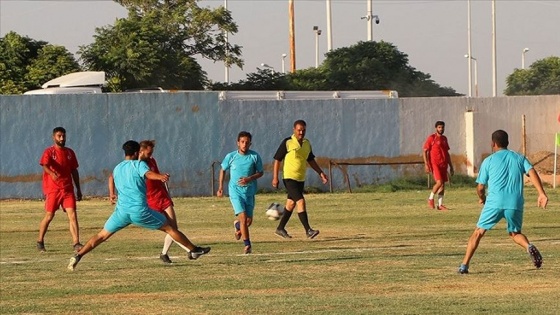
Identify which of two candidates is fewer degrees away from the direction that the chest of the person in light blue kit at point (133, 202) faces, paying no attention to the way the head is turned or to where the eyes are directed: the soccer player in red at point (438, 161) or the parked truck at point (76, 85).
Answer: the soccer player in red

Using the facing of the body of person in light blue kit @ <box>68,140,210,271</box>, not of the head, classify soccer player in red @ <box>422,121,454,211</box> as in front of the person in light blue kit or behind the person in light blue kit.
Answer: in front

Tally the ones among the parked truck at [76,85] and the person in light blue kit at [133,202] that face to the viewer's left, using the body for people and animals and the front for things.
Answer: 1

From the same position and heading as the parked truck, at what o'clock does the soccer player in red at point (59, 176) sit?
The soccer player in red is roughly at 9 o'clock from the parked truck.

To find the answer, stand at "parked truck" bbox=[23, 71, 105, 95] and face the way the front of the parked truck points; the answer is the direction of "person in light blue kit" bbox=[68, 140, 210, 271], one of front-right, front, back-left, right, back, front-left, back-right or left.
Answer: left

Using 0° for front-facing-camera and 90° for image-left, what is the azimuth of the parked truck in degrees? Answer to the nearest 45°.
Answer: approximately 90°

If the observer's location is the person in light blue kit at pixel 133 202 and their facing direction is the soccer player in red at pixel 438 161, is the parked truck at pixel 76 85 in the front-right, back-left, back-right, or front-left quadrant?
front-left

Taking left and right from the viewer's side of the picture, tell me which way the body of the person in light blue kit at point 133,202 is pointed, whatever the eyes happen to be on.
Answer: facing away from the viewer and to the right of the viewer

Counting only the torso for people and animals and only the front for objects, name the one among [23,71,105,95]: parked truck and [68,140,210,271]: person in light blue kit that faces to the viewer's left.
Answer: the parked truck

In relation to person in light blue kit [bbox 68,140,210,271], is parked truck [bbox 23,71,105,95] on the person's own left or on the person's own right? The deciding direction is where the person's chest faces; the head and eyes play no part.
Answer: on the person's own left
